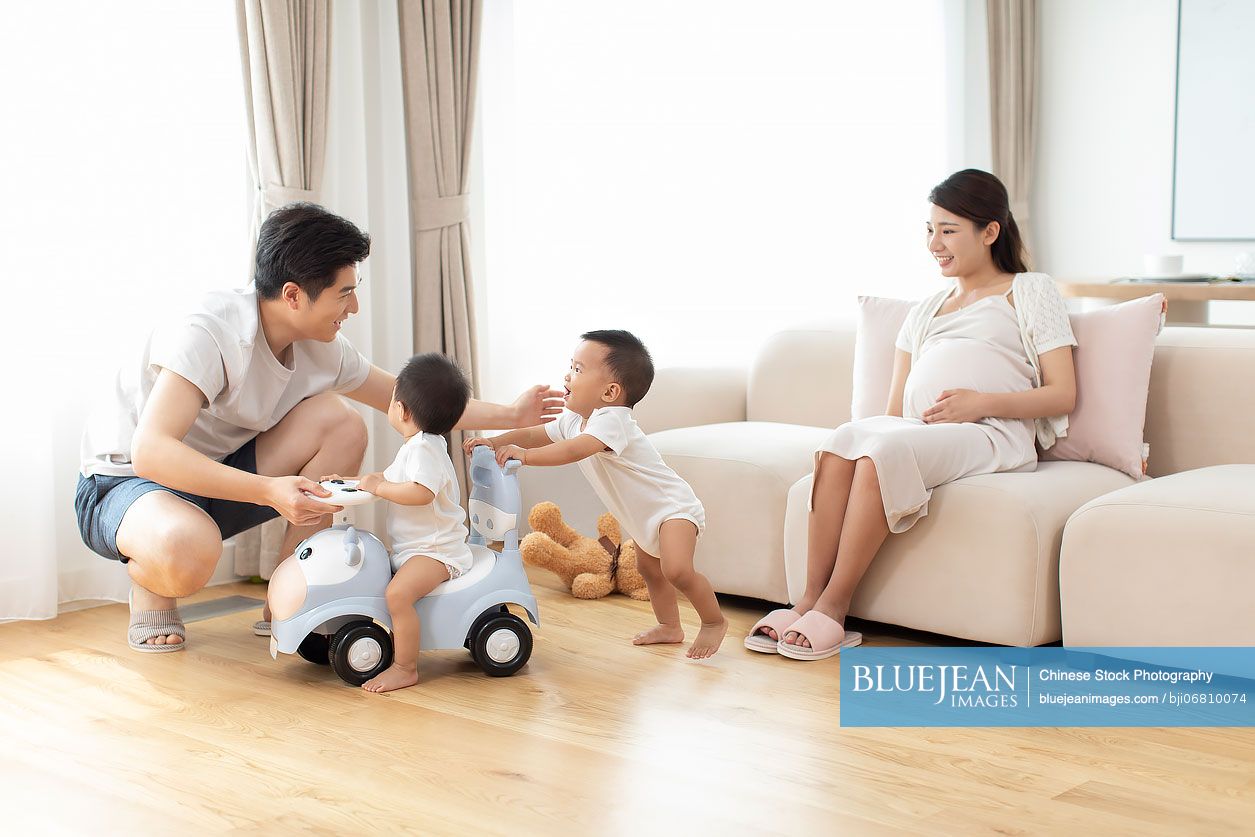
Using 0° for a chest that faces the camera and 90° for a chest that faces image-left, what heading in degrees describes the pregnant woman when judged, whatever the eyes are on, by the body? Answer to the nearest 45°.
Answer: approximately 45°

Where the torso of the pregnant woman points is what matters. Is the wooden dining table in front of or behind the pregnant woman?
behind

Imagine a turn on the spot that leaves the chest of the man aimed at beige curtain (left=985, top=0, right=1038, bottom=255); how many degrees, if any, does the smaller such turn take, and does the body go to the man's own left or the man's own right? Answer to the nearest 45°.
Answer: approximately 90° to the man's own left

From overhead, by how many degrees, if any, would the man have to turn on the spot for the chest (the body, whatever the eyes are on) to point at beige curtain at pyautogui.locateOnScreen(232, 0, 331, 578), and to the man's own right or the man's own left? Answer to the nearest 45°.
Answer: approximately 135° to the man's own left

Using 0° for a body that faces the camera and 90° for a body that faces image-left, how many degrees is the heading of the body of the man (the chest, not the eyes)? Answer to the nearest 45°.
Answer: approximately 315°

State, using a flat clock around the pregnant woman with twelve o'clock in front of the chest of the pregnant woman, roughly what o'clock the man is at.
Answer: The man is roughly at 1 o'clock from the pregnant woman.

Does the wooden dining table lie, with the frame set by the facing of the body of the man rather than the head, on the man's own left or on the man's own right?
on the man's own left

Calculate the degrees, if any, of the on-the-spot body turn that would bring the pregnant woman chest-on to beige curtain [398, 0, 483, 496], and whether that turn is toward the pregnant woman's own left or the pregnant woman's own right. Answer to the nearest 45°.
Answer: approximately 90° to the pregnant woman's own right

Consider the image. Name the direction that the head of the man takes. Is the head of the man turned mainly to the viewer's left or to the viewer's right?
to the viewer's right
